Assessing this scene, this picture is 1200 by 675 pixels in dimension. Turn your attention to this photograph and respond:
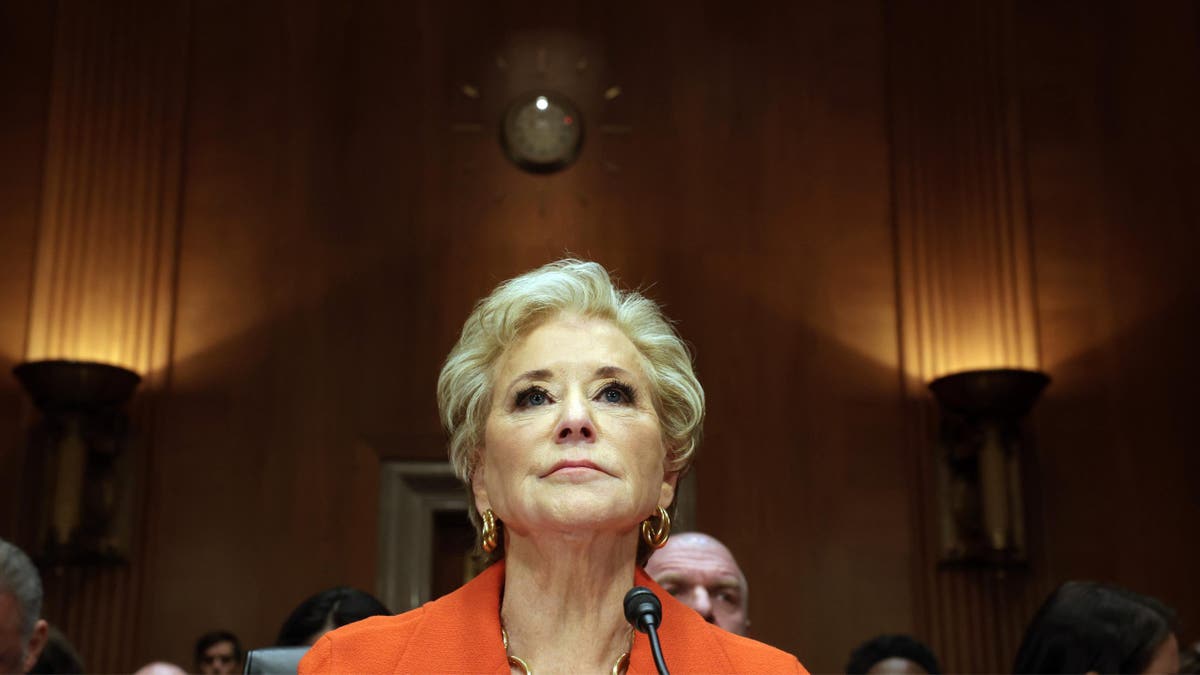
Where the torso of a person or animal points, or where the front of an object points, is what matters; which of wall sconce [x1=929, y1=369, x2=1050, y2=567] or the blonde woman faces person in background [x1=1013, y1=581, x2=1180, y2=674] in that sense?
the wall sconce

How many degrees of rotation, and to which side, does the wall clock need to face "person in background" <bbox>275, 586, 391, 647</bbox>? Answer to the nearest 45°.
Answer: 0° — it already faces them

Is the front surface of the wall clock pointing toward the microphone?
yes

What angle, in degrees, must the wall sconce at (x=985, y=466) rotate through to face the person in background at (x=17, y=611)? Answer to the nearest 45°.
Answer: approximately 45° to its right

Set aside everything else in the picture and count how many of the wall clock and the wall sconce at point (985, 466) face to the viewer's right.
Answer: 0
